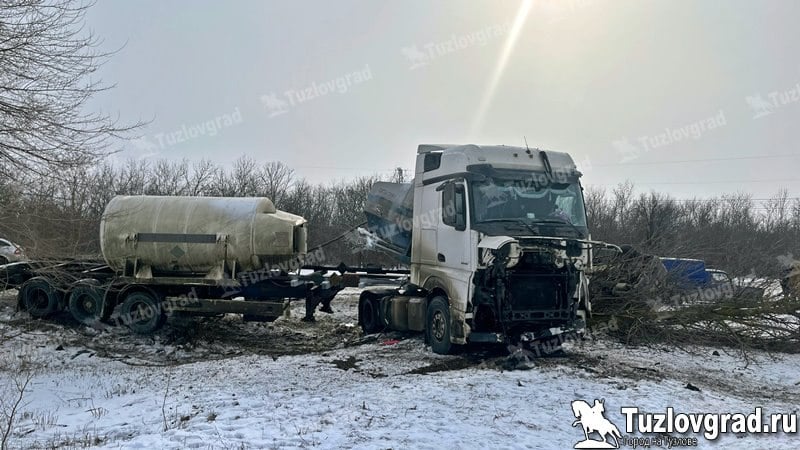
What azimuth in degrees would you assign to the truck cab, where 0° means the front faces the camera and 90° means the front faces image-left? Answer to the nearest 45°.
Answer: approximately 315°

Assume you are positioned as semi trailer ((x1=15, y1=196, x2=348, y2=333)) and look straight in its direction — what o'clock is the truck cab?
The truck cab is roughly at 12 o'clock from the semi trailer.

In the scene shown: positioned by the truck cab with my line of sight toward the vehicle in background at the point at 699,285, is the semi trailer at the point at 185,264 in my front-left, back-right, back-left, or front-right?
back-left

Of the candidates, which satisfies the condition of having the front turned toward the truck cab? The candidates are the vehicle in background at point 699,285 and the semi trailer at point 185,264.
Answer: the semi trailer

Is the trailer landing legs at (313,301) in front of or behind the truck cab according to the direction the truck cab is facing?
behind
